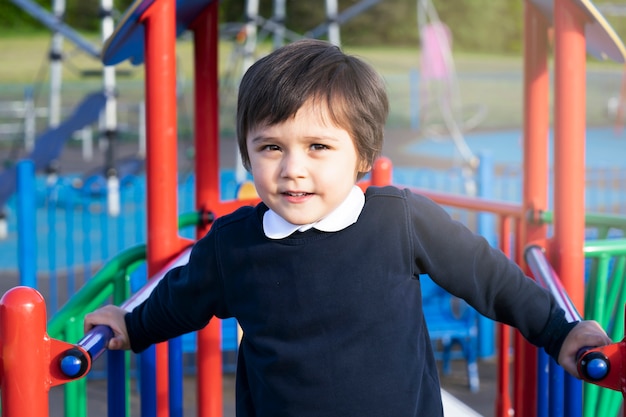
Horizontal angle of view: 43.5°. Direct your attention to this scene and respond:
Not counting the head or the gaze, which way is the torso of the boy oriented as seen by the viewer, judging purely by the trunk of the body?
toward the camera

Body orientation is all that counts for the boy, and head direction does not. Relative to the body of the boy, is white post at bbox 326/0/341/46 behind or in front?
behind

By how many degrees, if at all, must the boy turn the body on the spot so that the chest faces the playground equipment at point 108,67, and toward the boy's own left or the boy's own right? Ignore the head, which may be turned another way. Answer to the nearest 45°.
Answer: approximately 180°

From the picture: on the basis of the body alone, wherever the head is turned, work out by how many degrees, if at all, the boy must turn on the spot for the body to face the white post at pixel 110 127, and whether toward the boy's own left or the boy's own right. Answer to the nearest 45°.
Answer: approximately 180°

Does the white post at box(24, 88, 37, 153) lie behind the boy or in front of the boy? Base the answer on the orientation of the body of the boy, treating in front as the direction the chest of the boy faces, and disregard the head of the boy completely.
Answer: behind
